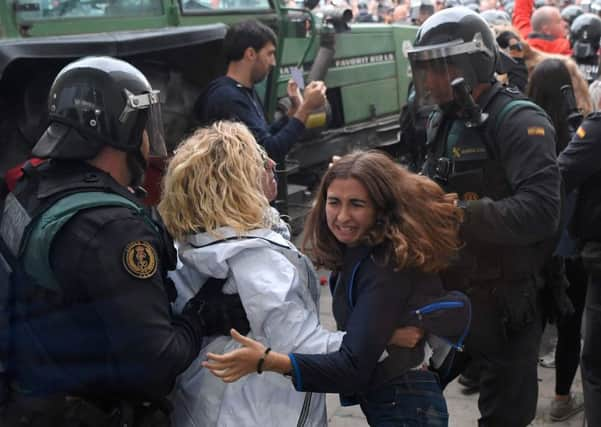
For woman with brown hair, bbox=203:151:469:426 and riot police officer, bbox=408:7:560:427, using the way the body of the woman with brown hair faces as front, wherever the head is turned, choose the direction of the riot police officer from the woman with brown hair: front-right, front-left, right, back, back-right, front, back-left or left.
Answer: back

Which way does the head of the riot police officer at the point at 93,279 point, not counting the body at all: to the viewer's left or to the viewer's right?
to the viewer's right

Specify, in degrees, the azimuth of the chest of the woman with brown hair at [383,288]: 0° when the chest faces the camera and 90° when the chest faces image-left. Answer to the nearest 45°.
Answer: approximately 45°

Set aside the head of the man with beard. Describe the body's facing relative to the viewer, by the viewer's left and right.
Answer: facing to the right of the viewer

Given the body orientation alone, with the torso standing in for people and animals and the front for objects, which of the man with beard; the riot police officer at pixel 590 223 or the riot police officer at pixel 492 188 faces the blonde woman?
the riot police officer at pixel 492 188

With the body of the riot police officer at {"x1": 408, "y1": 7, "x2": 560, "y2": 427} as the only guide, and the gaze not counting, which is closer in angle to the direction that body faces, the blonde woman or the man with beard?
the blonde woman

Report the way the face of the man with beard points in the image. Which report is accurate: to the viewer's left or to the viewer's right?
to the viewer's right

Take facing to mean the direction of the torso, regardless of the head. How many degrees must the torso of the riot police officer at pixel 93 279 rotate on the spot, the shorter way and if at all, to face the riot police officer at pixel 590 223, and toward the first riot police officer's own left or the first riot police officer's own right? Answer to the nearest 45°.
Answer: approximately 45° to the first riot police officer's own right

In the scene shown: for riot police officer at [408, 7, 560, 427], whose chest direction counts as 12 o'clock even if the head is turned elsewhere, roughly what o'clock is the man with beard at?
The man with beard is roughly at 3 o'clock from the riot police officer.

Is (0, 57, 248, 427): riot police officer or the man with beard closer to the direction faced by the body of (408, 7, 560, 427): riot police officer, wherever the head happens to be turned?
the riot police officer

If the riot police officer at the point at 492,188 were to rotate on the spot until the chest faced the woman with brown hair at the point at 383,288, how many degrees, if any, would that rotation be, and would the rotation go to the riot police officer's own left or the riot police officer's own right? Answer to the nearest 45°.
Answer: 0° — they already face them

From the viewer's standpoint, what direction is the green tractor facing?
to the viewer's right
